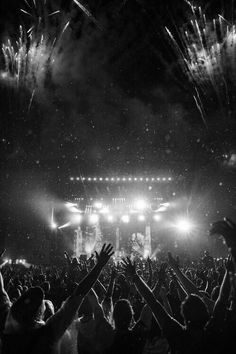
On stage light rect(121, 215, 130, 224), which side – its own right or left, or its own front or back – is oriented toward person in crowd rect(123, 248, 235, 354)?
front

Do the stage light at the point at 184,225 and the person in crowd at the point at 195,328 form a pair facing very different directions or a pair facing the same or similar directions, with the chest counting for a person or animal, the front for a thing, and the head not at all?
very different directions

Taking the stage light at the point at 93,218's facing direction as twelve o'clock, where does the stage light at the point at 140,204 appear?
the stage light at the point at 140,204 is roughly at 10 o'clock from the stage light at the point at 93,218.

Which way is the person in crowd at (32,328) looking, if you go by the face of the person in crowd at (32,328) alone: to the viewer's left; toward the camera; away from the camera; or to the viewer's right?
away from the camera

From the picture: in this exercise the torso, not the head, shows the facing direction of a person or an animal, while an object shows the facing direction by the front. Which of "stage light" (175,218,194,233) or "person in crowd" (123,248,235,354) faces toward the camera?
the stage light

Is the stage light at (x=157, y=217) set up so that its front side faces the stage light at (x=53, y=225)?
no

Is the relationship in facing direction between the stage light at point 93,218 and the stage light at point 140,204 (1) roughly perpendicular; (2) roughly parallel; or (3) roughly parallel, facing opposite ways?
roughly parallel

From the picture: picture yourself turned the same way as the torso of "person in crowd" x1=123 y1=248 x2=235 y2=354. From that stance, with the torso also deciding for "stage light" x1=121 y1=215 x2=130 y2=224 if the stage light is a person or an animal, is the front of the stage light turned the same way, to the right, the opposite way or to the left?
the opposite way

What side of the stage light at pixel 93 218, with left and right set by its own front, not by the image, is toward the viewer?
front

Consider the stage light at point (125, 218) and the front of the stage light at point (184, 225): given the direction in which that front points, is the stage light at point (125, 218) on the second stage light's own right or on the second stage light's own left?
on the second stage light's own right

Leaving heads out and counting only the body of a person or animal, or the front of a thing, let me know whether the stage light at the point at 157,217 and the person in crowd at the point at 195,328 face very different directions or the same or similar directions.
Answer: very different directions

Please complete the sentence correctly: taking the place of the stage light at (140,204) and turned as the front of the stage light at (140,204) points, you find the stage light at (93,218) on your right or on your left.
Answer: on your right

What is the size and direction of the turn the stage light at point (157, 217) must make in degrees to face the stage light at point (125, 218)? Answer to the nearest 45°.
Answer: approximately 90° to its right

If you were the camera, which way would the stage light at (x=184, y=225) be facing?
facing the viewer

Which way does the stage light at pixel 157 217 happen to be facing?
toward the camera

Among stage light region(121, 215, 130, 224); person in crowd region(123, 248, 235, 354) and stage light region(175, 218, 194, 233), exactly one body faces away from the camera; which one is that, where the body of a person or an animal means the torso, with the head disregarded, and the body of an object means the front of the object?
the person in crowd

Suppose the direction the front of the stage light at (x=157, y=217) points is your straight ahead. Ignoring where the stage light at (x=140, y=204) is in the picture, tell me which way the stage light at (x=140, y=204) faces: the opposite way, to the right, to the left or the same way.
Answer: the same way

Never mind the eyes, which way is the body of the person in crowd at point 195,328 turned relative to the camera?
away from the camera

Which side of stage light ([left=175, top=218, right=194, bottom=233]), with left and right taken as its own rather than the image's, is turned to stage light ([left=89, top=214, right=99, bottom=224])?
right
